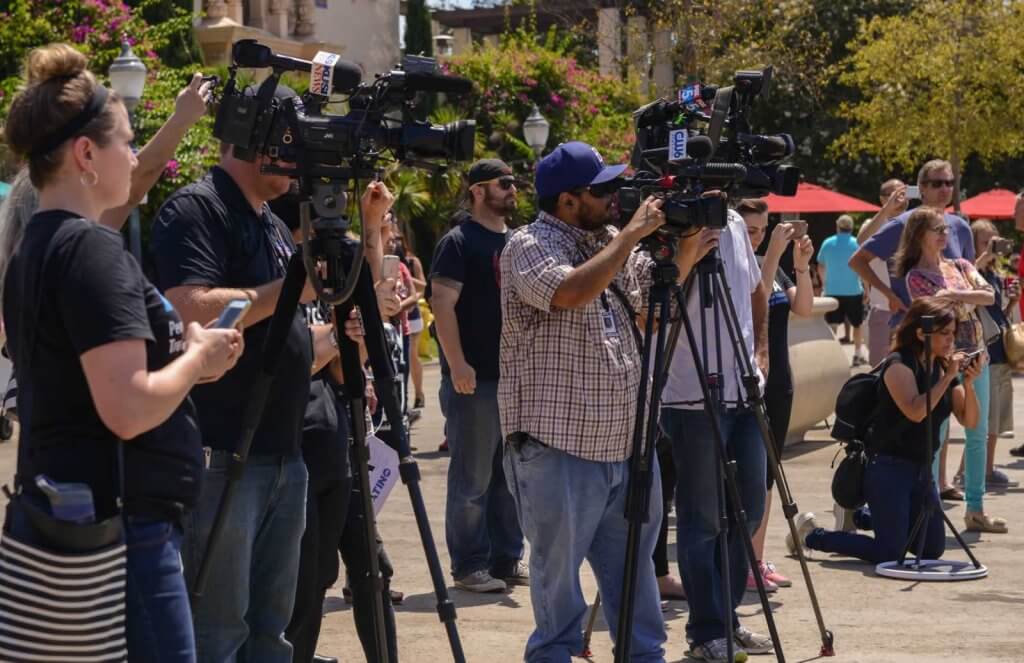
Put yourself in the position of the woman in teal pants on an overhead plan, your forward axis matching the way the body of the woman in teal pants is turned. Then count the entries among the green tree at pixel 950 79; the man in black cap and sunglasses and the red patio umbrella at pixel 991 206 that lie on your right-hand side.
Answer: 1

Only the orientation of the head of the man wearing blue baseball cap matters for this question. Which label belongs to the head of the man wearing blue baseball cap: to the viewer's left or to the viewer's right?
to the viewer's right

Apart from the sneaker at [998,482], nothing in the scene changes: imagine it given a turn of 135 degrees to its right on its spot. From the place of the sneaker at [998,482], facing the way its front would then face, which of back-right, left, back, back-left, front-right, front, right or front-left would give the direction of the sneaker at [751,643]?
front-left

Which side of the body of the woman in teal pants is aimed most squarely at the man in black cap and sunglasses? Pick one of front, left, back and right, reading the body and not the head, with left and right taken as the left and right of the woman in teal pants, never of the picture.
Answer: right

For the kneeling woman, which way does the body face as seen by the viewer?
to the viewer's right

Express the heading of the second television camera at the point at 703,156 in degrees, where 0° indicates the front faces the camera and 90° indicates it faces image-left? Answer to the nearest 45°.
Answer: approximately 270°

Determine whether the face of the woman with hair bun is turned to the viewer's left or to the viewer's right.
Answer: to the viewer's right

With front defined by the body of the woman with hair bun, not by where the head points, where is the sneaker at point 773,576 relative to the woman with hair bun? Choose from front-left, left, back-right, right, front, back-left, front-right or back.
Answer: front-left

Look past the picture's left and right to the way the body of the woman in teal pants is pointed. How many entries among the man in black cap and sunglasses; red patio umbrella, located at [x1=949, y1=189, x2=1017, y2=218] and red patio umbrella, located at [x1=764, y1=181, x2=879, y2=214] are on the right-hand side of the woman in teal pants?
1
